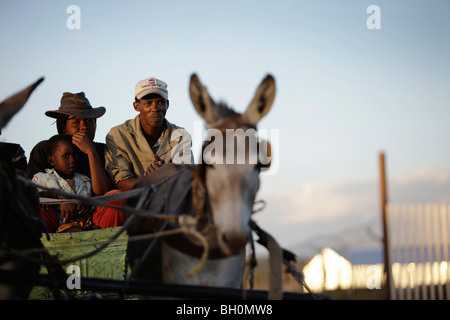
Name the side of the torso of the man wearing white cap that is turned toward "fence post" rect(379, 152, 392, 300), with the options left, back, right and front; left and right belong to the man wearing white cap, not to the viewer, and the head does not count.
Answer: left

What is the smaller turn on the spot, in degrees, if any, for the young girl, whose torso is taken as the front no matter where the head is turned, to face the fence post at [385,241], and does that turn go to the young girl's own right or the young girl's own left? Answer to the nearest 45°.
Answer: approximately 90° to the young girl's own left

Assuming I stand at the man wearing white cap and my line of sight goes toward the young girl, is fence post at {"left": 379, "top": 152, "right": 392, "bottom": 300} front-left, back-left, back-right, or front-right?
back-right

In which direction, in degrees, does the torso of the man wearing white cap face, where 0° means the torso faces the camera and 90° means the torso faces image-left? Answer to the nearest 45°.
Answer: approximately 315°
